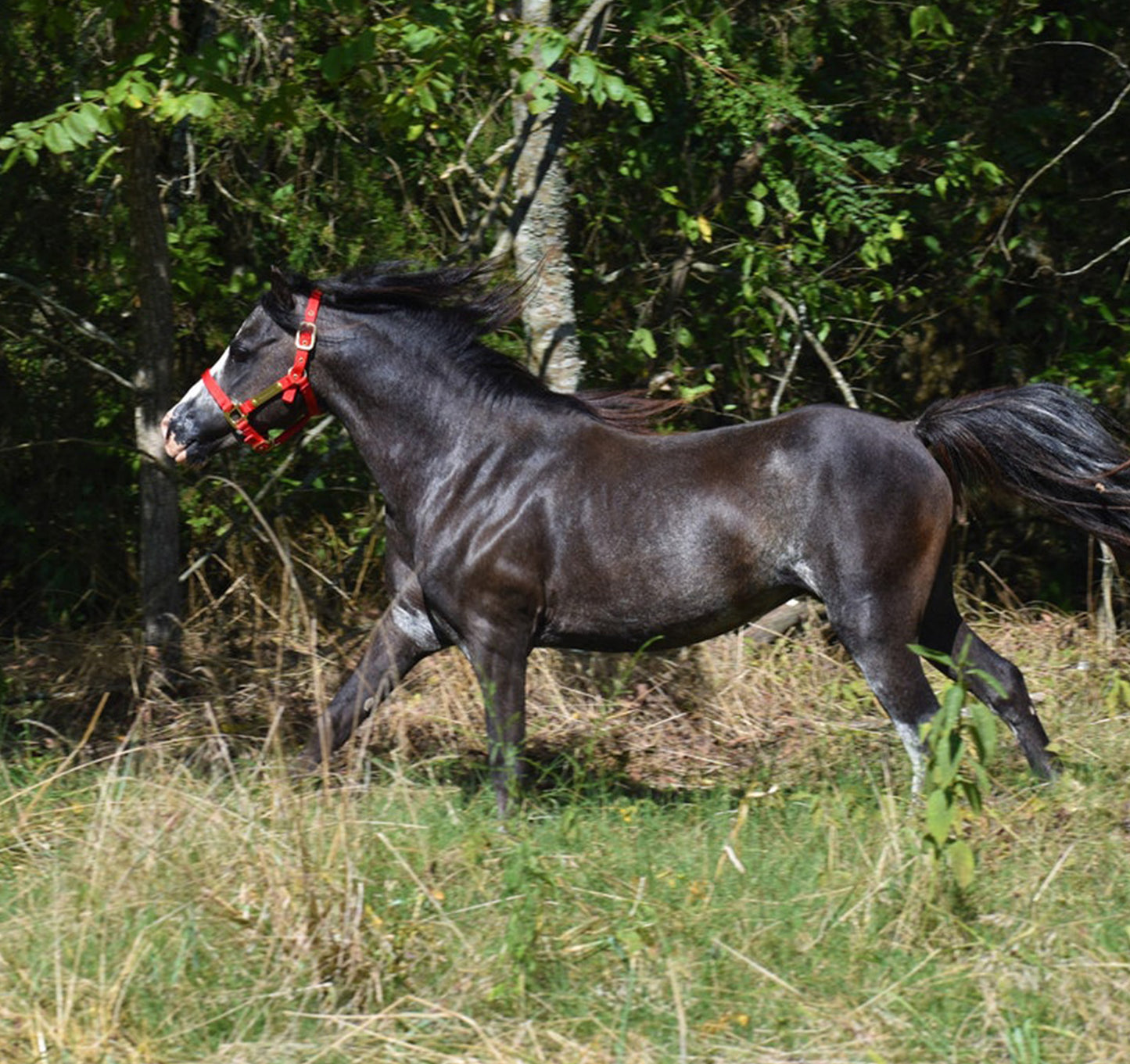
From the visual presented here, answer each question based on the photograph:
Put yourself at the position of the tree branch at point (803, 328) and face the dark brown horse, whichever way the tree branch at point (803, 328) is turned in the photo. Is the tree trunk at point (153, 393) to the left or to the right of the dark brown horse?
right

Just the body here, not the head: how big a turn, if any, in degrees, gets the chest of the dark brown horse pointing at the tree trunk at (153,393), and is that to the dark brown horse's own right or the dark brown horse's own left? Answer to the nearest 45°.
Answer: approximately 45° to the dark brown horse's own right

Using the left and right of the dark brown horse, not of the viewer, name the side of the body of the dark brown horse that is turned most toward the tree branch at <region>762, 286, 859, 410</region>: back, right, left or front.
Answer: right

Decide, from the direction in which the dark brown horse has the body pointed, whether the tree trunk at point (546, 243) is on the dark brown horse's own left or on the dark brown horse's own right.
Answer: on the dark brown horse's own right

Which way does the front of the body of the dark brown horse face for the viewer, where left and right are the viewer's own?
facing to the left of the viewer

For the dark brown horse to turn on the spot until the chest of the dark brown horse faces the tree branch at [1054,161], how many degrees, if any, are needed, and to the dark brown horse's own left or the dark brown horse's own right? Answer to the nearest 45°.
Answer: approximately 135° to the dark brown horse's own right
